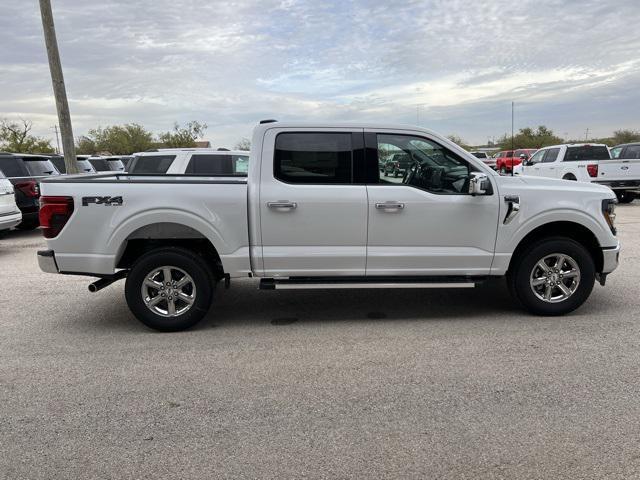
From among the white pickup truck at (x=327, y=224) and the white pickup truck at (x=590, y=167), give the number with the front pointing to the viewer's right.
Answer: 1

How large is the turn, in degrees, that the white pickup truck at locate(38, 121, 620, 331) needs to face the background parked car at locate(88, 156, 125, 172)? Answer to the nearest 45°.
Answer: approximately 135° to its left

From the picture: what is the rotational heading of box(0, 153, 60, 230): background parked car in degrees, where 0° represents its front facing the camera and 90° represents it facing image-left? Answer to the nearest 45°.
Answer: approximately 135°

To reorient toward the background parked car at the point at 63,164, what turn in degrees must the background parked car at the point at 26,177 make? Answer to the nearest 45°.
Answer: approximately 45° to its right

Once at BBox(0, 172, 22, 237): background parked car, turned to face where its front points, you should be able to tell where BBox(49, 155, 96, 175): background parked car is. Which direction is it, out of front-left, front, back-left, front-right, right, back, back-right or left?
front-right

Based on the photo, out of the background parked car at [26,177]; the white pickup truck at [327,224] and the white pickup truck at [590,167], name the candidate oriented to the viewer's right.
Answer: the white pickup truck at [327,224]

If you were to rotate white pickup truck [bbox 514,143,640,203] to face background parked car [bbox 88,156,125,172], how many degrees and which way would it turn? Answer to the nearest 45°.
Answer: approximately 45° to its left

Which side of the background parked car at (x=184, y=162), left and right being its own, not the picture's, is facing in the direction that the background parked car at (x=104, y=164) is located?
left

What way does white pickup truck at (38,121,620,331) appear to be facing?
to the viewer's right

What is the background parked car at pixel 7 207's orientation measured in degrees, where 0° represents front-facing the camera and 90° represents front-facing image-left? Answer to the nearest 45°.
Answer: approximately 135°

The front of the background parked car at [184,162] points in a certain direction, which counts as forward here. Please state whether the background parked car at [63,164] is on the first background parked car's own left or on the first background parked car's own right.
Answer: on the first background parked car's own left

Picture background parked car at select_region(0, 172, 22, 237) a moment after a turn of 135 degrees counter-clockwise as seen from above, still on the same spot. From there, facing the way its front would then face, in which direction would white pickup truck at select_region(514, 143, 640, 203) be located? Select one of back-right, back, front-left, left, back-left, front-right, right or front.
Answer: left

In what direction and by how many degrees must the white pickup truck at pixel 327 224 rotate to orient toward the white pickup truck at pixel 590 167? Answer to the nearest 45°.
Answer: approximately 45° to its left
